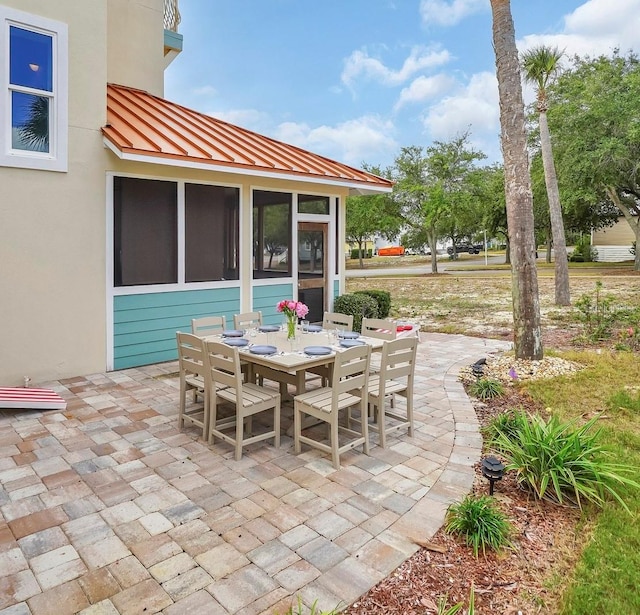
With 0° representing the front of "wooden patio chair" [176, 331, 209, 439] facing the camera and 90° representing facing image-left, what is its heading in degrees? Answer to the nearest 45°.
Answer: approximately 225°

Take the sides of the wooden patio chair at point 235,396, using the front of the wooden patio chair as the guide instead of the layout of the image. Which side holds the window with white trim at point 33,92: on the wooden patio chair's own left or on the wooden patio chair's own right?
on the wooden patio chair's own left

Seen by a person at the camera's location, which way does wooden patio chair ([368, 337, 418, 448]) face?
facing away from the viewer and to the left of the viewer

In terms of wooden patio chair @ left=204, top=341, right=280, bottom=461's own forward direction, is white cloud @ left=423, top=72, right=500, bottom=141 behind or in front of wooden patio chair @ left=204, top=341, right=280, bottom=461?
in front

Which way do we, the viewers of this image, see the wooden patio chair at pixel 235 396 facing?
facing away from the viewer and to the right of the viewer

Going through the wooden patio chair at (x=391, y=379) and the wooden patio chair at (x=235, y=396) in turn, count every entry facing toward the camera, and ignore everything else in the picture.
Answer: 0

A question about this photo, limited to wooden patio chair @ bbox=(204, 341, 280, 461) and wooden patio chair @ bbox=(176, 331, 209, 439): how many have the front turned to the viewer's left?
0

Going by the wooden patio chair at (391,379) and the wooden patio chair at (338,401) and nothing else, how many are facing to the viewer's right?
0

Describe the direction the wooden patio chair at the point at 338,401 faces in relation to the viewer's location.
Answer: facing away from the viewer and to the left of the viewer

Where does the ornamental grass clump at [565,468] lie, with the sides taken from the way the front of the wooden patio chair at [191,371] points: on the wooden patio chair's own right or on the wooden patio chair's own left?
on the wooden patio chair's own right

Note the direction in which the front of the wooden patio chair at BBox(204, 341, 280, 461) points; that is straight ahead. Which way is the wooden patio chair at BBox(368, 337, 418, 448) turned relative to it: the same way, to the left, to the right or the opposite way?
to the left

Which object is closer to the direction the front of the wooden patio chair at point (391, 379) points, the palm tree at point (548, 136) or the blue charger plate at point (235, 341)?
the blue charger plate

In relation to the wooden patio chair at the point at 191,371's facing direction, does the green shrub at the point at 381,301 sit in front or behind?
in front
